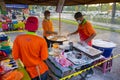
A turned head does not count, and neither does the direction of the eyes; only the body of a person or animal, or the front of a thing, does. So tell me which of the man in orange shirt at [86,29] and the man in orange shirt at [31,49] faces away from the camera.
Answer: the man in orange shirt at [31,49]

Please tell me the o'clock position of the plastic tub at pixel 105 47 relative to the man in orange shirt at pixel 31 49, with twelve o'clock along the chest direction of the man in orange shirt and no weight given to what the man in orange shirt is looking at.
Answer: The plastic tub is roughly at 2 o'clock from the man in orange shirt.

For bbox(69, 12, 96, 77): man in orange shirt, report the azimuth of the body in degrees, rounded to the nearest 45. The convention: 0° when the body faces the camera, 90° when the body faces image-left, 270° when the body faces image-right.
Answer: approximately 45°

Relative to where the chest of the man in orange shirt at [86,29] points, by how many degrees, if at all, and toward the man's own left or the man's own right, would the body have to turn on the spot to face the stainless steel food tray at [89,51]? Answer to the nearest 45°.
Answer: approximately 45° to the man's own left

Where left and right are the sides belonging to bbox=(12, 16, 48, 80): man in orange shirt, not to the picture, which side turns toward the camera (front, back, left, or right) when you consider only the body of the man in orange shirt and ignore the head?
back

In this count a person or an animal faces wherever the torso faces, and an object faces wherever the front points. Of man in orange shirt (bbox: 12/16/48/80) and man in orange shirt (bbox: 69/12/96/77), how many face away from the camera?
1

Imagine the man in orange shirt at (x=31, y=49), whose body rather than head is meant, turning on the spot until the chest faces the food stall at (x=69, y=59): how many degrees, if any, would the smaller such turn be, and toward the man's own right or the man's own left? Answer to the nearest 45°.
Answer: approximately 45° to the man's own right
